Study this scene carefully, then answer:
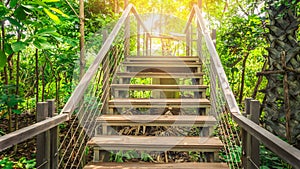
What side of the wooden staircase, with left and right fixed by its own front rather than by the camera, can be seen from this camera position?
front
